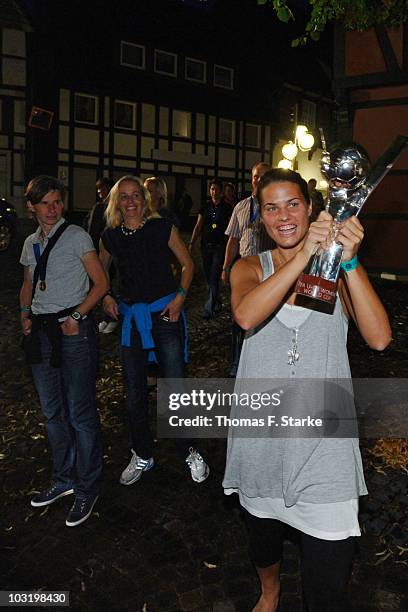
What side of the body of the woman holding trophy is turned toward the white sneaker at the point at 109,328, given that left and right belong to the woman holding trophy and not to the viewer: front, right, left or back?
back

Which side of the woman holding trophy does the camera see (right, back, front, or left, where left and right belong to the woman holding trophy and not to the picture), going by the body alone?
front

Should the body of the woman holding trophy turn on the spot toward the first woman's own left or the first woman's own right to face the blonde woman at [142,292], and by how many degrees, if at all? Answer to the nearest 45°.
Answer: approximately 135° to the first woman's own right

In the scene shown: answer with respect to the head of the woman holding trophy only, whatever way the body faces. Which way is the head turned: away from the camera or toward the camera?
toward the camera

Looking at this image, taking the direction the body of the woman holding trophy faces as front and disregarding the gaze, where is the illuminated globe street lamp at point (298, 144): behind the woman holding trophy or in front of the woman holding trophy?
behind
